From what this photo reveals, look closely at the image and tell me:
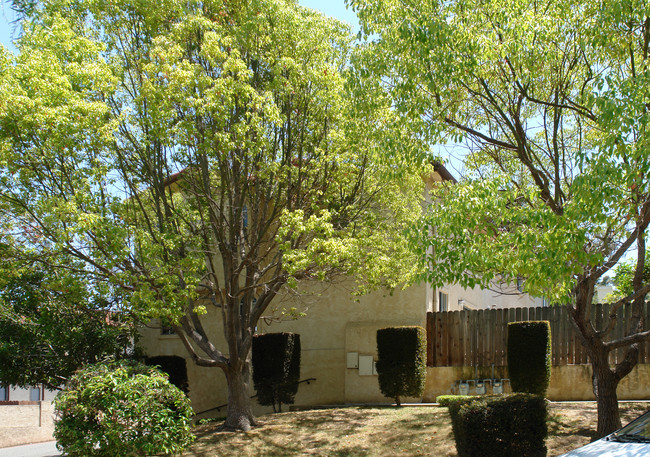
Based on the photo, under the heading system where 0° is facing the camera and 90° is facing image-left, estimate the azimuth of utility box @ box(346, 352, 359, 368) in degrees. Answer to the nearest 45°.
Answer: approximately 0°

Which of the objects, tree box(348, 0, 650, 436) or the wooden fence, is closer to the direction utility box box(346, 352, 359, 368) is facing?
the tree

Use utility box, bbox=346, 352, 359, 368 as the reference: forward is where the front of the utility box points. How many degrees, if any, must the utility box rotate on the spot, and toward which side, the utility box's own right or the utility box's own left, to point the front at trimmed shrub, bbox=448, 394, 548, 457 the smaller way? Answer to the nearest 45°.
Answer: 0° — it already faces it

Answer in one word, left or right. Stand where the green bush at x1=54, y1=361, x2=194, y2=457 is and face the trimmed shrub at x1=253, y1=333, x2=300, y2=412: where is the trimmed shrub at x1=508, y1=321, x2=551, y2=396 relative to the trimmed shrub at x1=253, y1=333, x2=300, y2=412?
right

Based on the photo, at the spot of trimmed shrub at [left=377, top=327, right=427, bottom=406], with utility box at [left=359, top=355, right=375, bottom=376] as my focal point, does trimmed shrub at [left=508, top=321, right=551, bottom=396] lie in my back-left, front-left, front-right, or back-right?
back-right

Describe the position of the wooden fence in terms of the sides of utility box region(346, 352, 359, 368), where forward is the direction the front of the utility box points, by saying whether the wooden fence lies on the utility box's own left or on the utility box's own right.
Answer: on the utility box's own left

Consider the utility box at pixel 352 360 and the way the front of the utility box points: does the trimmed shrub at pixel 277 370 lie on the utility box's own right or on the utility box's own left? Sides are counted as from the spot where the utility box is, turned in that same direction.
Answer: on the utility box's own right
